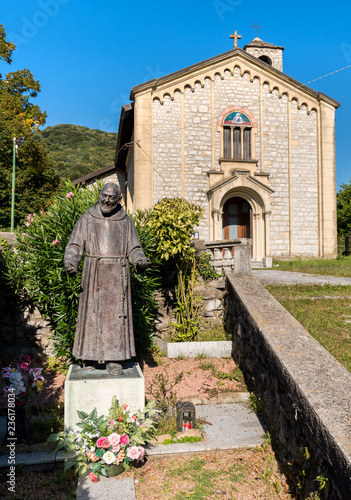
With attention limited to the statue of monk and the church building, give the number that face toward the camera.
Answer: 2

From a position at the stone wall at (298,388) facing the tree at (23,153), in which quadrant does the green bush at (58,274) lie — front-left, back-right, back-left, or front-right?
front-left

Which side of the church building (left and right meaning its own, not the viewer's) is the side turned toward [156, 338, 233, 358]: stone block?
front

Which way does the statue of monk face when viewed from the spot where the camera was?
facing the viewer

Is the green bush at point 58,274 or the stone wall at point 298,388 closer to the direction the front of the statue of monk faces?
the stone wall

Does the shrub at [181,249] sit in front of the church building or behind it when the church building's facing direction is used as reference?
in front

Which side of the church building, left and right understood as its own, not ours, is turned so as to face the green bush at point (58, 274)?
front

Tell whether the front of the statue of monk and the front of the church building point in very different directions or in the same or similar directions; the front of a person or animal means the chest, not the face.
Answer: same or similar directions
